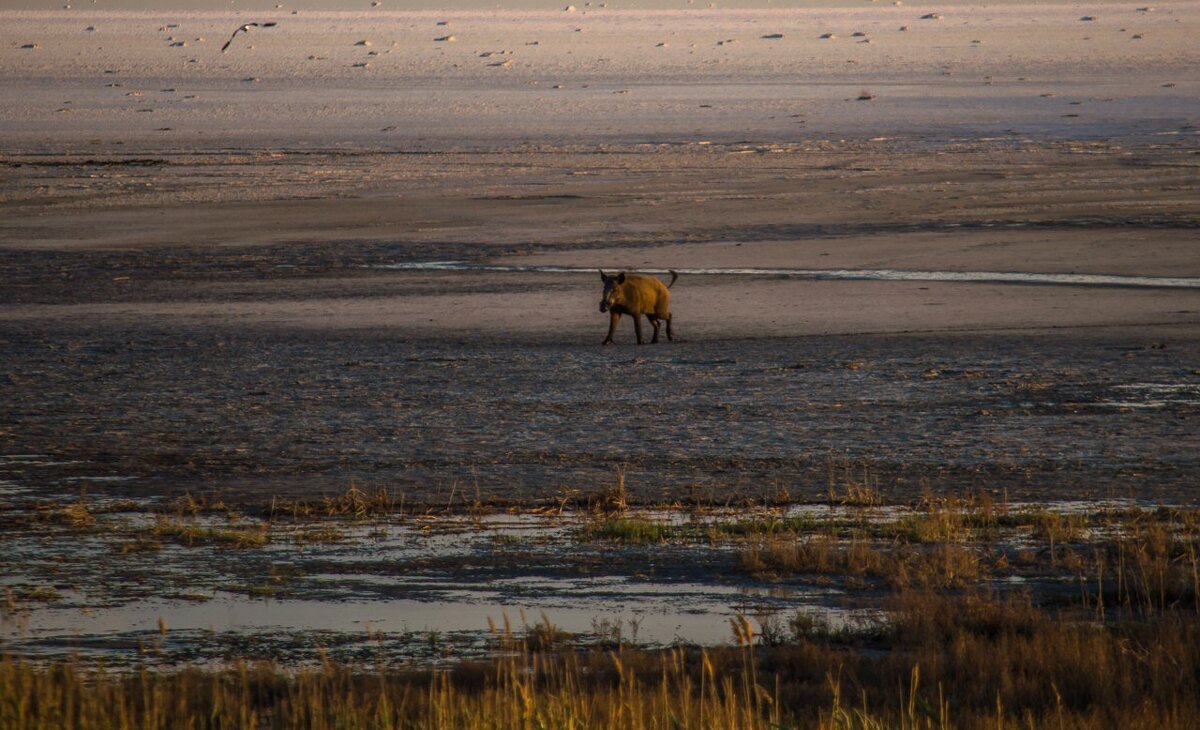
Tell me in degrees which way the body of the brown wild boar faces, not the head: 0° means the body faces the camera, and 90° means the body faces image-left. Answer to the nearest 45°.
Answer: approximately 45°
